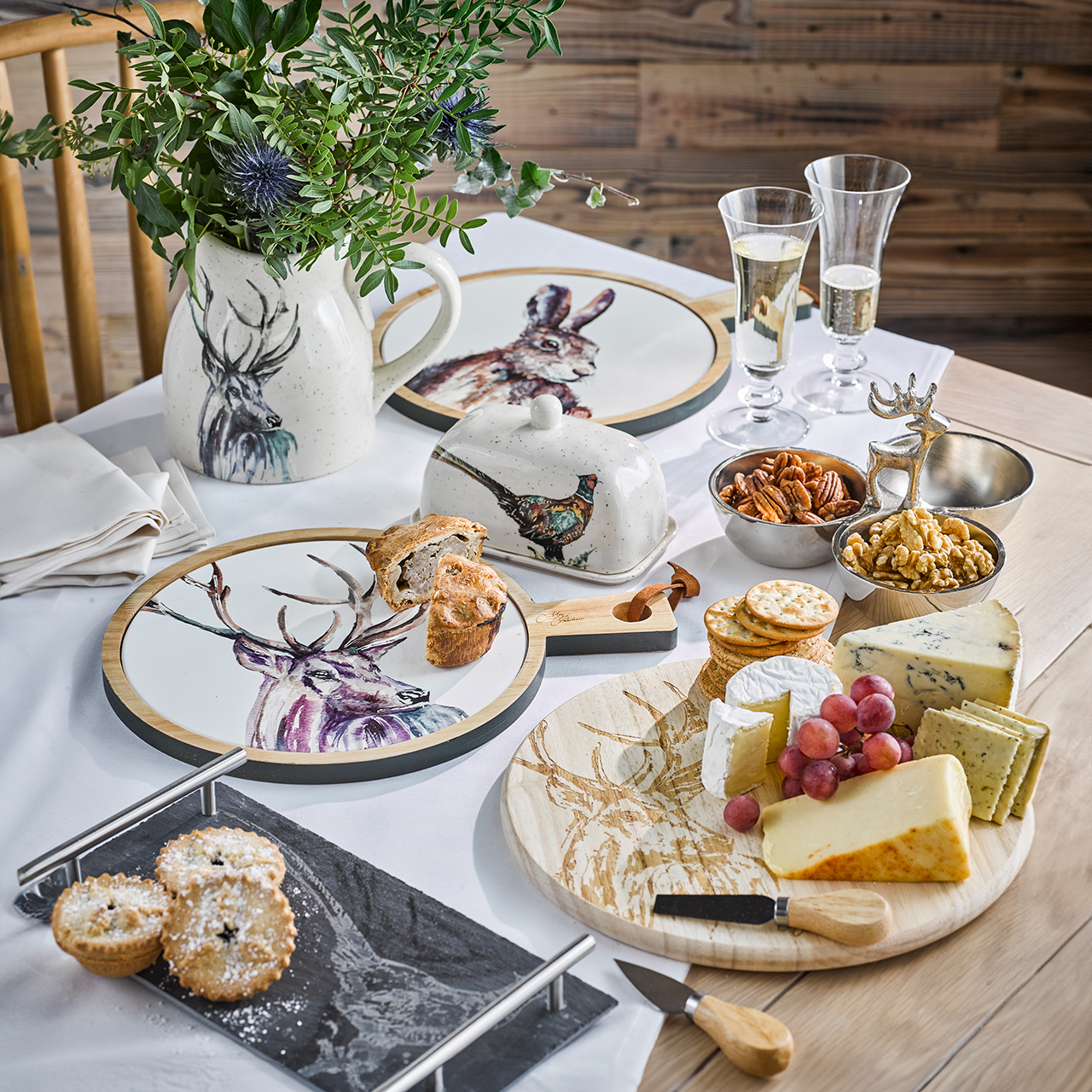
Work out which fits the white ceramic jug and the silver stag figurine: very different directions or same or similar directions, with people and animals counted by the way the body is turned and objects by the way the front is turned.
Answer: very different directions

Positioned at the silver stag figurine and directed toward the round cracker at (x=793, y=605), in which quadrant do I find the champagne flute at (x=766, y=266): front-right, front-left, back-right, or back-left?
back-right
